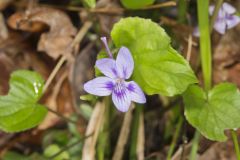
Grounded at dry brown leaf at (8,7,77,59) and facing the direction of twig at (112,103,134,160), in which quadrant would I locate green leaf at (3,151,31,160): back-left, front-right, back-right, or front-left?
front-right

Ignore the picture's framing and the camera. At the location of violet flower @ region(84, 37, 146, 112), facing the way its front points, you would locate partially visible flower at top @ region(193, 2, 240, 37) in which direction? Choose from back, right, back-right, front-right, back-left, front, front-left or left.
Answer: back-left

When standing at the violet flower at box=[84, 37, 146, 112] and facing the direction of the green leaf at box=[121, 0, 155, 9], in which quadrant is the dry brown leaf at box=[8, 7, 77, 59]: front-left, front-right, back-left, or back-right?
front-left

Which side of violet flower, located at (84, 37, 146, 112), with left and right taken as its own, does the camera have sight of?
front

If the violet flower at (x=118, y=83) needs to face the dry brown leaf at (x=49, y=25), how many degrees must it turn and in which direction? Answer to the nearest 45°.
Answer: approximately 180°

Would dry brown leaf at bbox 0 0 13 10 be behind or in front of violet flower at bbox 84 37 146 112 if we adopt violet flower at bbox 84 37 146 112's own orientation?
behind
